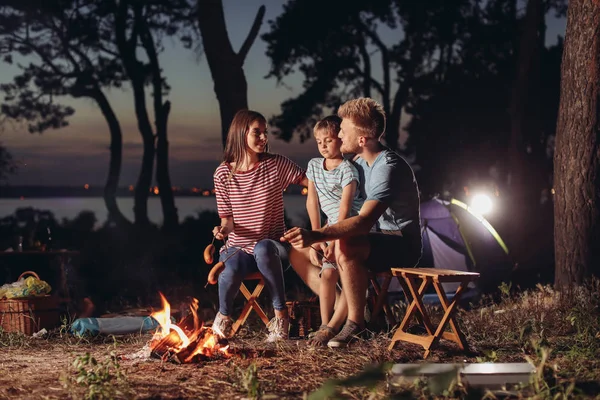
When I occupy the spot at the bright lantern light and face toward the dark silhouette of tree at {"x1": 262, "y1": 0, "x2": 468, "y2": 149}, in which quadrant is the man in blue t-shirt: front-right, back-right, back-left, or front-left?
back-left

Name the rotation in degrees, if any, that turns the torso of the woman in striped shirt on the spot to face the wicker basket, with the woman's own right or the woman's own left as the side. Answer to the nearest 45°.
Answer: approximately 90° to the woman's own right

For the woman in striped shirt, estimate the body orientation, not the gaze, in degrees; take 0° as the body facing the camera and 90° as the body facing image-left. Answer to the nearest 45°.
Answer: approximately 0°

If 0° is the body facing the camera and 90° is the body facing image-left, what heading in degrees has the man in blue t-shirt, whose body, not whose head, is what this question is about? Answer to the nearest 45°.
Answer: approximately 90°

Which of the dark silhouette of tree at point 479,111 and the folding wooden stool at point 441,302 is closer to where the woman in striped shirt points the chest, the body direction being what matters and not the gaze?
the folding wooden stool

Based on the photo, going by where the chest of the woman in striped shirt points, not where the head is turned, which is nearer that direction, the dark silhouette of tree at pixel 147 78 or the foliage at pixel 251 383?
the foliage

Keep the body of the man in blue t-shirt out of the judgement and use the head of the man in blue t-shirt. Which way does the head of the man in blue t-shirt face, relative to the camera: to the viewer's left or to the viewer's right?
to the viewer's left

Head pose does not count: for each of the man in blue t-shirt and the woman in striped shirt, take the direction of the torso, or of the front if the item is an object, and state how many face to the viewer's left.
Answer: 1

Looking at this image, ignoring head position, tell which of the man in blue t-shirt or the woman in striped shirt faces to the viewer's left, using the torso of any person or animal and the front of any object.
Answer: the man in blue t-shirt
